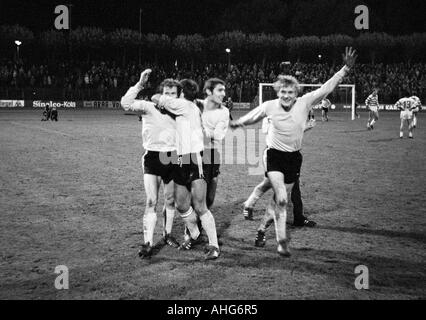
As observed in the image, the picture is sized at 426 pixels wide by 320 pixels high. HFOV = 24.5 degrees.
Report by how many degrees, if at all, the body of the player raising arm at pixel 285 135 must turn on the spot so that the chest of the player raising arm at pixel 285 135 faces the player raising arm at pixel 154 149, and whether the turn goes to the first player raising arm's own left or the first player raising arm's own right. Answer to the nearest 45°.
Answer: approximately 90° to the first player raising arm's own right

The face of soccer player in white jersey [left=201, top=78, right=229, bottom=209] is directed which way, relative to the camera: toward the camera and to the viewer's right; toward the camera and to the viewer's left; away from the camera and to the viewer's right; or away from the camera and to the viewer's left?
toward the camera and to the viewer's right

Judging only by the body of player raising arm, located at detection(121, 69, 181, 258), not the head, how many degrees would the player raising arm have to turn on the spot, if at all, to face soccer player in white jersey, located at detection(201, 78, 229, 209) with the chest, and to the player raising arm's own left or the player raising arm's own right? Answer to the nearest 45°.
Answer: approximately 135° to the player raising arm's own left

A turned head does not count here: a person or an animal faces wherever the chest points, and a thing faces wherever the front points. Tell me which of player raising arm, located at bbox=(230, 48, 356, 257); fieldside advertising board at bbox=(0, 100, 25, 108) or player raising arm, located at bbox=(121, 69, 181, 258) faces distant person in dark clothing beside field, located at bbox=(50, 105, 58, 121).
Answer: the fieldside advertising board

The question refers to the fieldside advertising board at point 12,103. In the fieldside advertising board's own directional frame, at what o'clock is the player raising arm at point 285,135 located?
The player raising arm is roughly at 12 o'clock from the fieldside advertising board.

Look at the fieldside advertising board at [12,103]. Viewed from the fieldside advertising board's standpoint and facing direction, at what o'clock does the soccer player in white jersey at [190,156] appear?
The soccer player in white jersey is roughly at 12 o'clock from the fieldside advertising board.

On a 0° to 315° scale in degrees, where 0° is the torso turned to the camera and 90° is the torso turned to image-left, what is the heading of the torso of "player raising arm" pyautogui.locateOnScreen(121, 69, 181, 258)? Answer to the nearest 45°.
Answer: approximately 0°

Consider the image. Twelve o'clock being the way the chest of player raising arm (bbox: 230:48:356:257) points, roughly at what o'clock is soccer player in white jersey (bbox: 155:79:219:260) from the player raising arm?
The soccer player in white jersey is roughly at 2 o'clock from the player raising arm.

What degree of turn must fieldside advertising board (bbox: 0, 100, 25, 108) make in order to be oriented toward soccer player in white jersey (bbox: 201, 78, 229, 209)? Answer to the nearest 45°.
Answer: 0° — it already faces them
